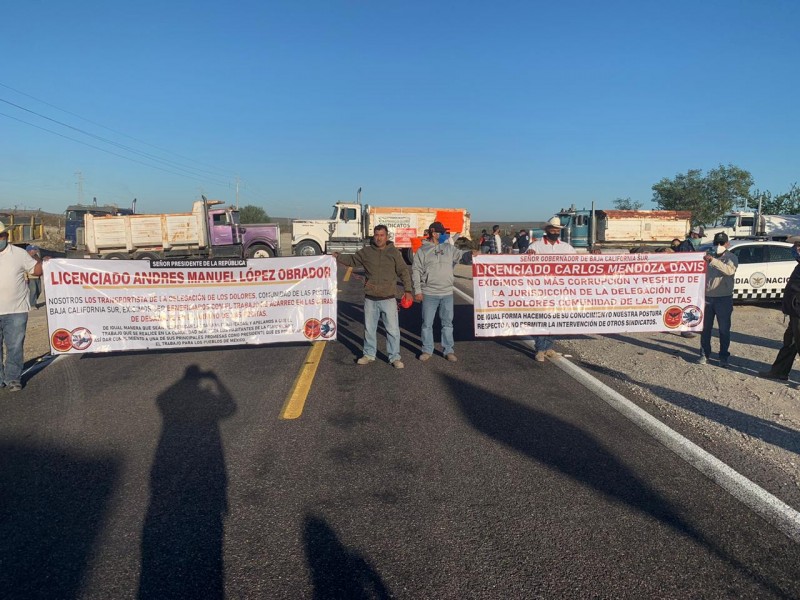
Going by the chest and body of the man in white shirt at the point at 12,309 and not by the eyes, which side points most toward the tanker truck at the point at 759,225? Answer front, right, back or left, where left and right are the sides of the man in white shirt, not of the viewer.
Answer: left

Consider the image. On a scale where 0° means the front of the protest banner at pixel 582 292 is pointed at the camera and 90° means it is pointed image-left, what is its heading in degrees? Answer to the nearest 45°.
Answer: approximately 0°

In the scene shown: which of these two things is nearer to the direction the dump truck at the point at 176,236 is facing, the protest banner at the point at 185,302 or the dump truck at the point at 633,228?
the dump truck

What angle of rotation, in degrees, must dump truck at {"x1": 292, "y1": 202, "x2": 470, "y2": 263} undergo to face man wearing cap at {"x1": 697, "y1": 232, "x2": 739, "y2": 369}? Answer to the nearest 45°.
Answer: approximately 90° to its left

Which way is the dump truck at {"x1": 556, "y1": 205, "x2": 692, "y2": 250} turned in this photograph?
to the viewer's left

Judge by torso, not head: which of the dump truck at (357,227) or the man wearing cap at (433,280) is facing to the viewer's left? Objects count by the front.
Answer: the dump truck

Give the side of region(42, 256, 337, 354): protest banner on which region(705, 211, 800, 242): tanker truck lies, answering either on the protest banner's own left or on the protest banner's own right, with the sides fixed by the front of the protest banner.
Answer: on the protest banner's own left

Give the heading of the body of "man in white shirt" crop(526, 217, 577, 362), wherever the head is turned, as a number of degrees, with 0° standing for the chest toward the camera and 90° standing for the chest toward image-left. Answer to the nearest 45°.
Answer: approximately 0°
